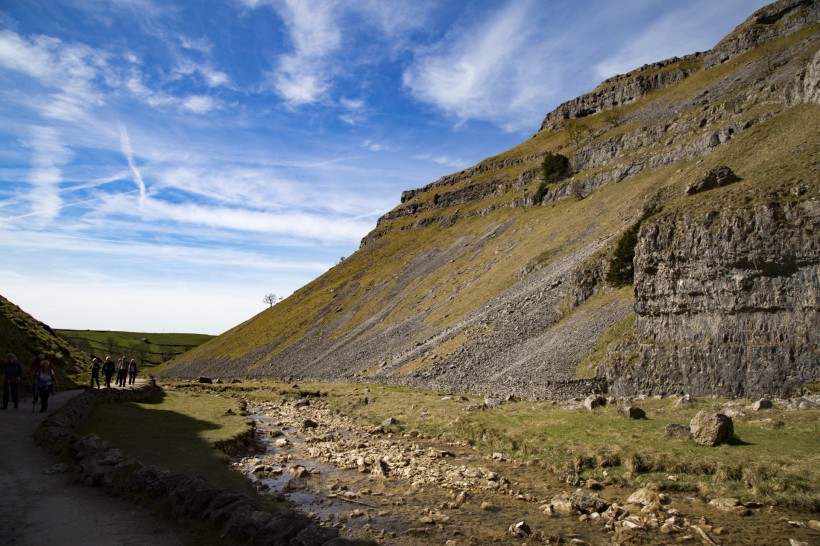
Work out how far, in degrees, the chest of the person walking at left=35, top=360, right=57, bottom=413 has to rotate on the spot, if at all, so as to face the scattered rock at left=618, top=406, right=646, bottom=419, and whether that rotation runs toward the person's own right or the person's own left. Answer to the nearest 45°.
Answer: approximately 45° to the person's own left

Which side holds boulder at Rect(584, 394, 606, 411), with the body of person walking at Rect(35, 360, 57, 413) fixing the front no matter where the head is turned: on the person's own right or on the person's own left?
on the person's own left

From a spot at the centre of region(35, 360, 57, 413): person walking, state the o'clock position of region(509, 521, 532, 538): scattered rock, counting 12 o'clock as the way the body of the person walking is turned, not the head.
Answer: The scattered rock is roughly at 11 o'clock from the person walking.

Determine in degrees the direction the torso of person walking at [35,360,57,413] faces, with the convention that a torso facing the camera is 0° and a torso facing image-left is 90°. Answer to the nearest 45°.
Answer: approximately 0°

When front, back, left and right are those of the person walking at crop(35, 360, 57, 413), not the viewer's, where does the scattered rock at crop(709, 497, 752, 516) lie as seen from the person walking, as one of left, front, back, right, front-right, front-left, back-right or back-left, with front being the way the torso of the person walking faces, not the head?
front-left

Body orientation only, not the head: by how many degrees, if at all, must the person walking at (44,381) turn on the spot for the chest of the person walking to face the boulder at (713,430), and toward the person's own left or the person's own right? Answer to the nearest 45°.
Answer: approximately 45° to the person's own left

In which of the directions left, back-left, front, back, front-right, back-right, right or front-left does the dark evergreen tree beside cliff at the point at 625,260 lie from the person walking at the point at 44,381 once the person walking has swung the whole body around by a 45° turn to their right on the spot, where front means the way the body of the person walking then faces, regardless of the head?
back-left

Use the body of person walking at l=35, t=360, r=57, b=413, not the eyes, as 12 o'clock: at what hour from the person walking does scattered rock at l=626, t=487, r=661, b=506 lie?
The scattered rock is roughly at 11 o'clock from the person walking.

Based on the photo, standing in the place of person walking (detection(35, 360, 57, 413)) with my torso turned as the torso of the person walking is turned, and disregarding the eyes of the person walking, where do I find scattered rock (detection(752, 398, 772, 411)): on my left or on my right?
on my left

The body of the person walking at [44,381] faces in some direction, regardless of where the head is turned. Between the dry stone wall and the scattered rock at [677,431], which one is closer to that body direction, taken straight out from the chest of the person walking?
the dry stone wall
